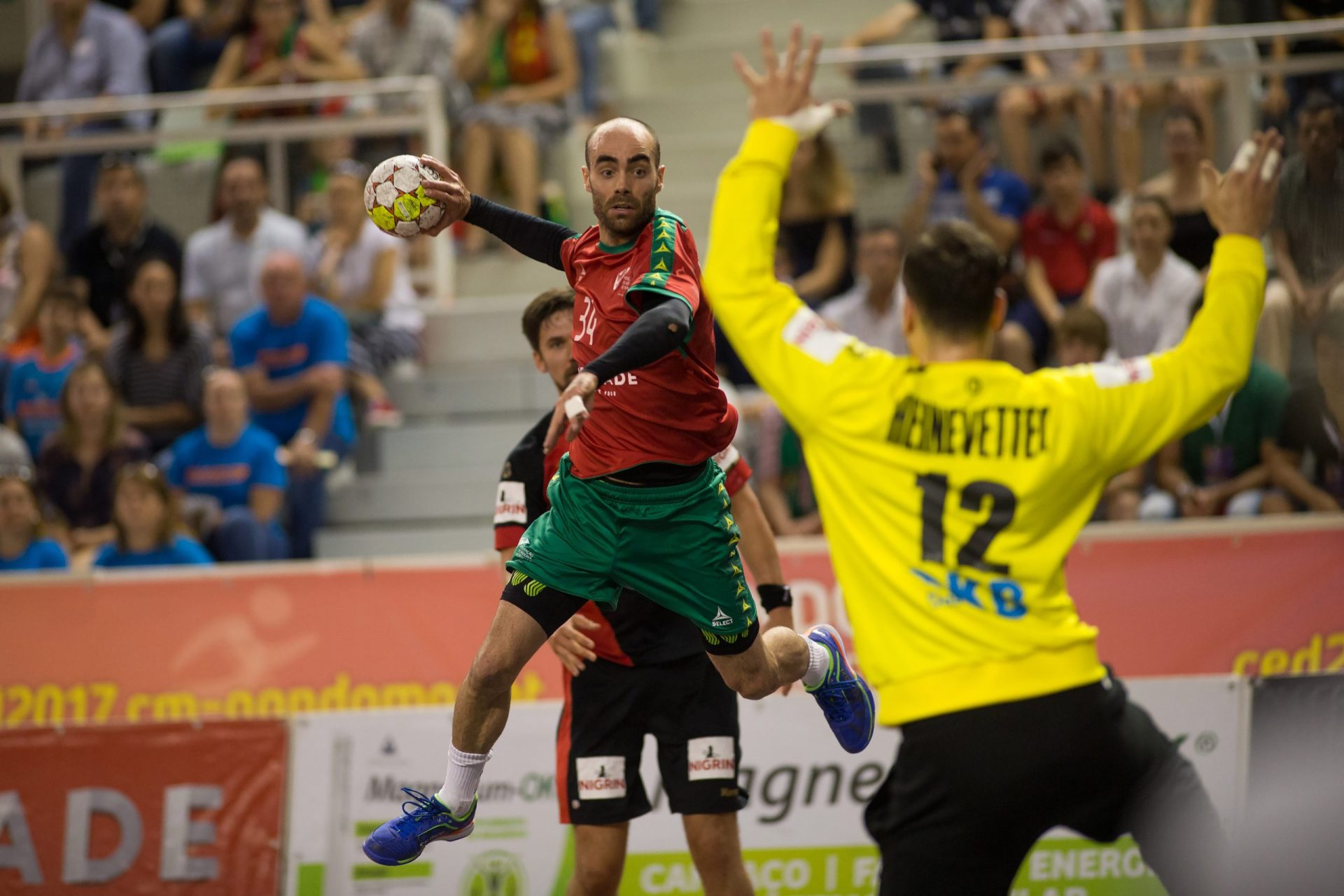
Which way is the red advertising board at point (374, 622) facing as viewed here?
toward the camera

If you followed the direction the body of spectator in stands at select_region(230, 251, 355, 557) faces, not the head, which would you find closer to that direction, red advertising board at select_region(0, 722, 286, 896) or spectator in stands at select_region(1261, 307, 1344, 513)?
the red advertising board

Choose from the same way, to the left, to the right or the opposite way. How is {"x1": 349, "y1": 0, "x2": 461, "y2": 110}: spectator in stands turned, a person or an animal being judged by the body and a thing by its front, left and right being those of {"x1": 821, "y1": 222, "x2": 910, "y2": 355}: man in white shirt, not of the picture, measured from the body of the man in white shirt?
the same way

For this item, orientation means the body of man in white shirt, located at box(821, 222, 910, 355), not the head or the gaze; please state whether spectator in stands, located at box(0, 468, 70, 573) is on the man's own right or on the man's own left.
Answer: on the man's own right

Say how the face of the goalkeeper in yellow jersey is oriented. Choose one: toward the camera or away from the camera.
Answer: away from the camera

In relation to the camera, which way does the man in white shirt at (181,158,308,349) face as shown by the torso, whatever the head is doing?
toward the camera

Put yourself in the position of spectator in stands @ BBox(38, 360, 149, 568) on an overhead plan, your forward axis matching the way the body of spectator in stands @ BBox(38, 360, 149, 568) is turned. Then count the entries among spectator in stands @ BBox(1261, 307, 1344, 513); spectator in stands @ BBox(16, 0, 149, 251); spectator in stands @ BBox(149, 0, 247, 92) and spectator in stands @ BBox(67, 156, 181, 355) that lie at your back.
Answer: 3

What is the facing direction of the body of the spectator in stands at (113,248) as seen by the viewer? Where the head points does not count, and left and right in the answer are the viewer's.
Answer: facing the viewer

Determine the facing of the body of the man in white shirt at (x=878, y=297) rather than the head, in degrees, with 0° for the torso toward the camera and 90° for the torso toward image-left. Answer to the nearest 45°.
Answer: approximately 0°

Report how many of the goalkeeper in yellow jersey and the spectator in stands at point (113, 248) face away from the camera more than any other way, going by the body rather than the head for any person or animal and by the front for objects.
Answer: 1

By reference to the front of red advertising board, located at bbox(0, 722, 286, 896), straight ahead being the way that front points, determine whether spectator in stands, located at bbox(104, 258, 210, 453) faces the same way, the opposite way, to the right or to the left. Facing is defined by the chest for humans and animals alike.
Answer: the same way

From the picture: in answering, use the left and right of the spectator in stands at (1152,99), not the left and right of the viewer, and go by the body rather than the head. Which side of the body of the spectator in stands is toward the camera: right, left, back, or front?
front

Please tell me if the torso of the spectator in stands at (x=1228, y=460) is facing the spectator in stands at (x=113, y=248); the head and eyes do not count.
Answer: no

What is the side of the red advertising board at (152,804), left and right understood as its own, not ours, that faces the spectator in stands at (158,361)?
back

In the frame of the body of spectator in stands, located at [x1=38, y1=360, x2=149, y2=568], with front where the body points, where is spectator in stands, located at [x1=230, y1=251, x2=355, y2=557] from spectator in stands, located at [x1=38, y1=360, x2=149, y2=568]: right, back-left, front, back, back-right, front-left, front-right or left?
left

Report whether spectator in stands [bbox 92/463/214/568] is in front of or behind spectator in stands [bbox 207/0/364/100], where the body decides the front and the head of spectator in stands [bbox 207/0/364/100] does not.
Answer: in front

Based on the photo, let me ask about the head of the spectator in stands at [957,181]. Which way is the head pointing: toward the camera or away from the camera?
toward the camera

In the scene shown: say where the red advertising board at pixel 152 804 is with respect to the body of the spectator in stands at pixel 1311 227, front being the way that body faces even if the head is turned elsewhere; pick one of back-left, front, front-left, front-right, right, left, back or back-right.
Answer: front-right

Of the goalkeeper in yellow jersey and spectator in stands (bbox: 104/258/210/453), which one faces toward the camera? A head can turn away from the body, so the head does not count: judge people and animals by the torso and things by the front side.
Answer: the spectator in stands
